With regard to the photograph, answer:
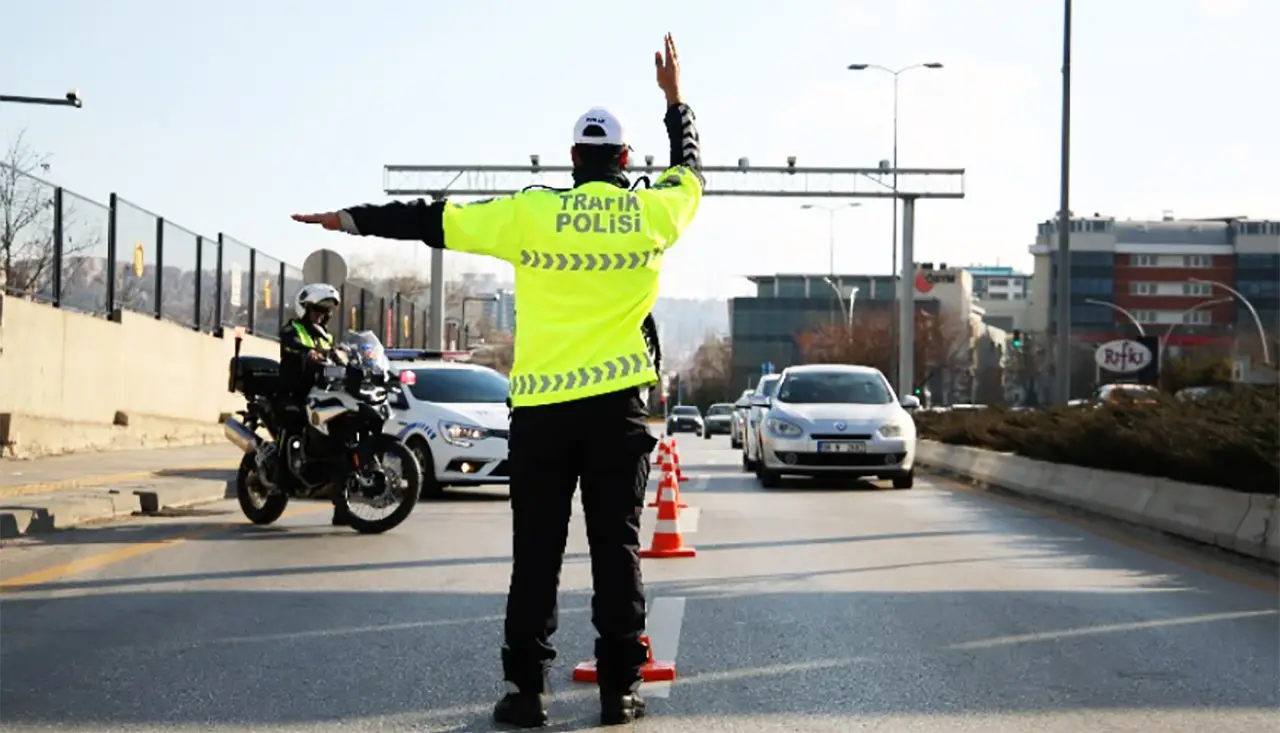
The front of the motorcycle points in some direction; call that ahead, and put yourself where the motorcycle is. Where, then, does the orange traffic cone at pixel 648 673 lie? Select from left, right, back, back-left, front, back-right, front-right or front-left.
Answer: front-right

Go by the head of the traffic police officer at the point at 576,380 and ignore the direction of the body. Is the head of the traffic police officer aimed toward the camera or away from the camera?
away from the camera

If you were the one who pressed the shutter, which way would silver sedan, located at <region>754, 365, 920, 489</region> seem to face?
facing the viewer

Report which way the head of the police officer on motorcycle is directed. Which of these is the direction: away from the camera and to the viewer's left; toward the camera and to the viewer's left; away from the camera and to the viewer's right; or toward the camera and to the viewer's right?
toward the camera and to the viewer's right

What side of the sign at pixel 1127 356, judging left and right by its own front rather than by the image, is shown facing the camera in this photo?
front

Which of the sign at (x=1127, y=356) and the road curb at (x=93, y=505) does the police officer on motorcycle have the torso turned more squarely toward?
the sign

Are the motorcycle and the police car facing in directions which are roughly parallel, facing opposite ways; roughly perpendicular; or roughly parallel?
roughly parallel

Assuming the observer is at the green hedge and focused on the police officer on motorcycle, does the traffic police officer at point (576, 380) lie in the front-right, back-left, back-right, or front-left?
front-left

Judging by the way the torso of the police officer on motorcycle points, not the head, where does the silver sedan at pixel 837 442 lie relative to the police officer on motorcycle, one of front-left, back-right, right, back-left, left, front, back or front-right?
left

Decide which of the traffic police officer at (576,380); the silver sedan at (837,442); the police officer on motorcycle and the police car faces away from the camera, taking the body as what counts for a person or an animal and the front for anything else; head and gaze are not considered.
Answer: the traffic police officer

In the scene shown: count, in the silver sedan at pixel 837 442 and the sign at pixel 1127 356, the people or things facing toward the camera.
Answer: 2

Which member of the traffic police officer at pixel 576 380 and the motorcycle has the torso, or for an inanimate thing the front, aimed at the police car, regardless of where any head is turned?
the traffic police officer

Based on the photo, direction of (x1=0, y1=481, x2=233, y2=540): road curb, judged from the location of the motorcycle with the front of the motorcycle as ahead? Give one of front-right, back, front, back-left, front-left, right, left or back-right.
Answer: back

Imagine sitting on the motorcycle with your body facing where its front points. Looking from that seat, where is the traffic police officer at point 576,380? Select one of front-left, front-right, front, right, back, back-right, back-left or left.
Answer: front-right

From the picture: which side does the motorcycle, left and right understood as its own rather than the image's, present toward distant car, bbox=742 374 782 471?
left

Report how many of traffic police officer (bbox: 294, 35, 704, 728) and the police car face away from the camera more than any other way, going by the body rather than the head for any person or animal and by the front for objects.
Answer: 1

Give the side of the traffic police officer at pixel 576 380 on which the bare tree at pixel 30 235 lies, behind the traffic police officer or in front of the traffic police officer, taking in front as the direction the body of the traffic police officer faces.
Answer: in front
